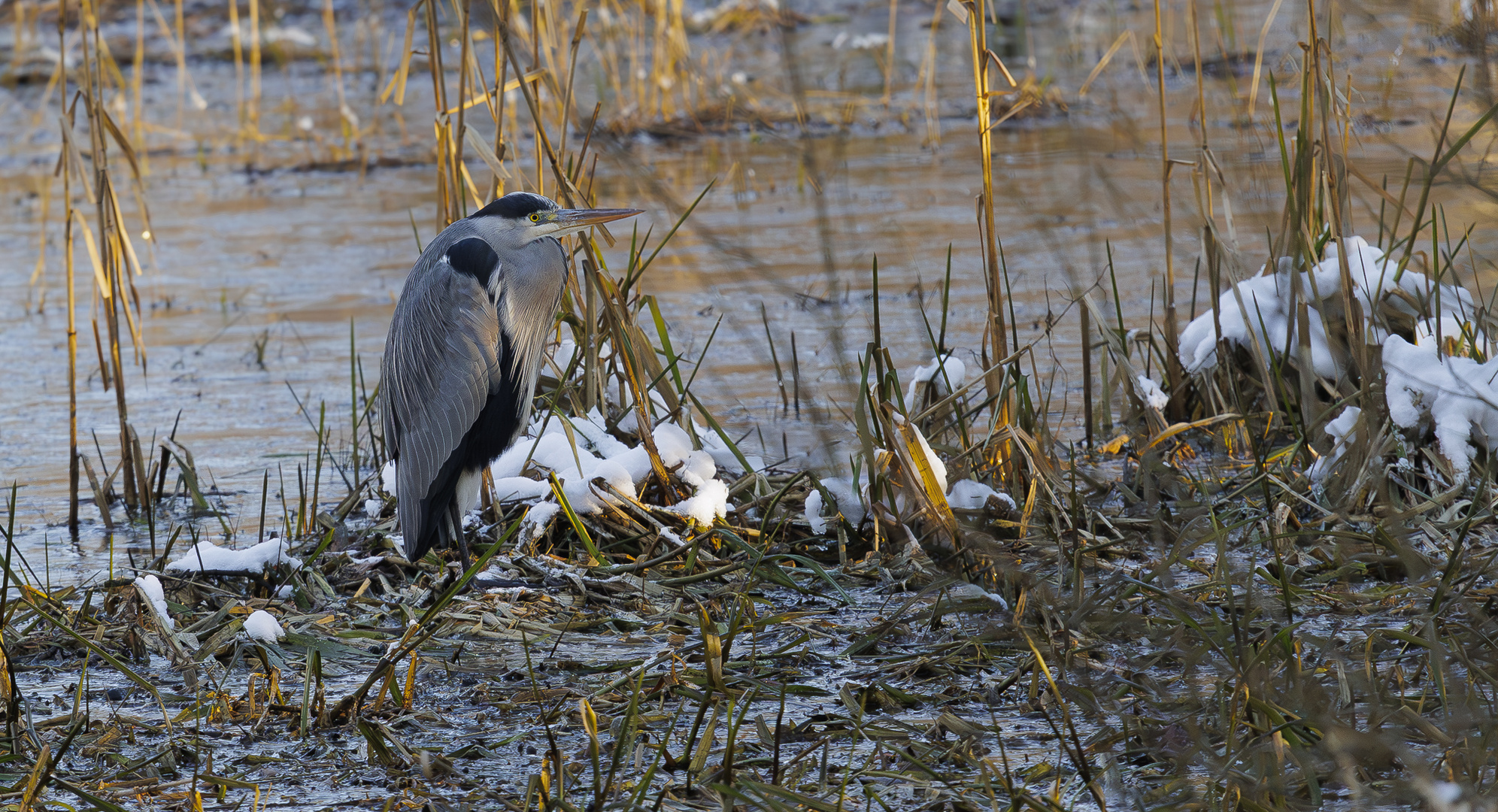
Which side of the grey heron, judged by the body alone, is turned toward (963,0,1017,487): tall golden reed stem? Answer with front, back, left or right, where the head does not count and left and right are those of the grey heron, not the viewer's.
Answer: front

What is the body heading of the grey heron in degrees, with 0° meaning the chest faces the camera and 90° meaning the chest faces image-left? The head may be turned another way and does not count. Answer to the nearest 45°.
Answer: approximately 270°

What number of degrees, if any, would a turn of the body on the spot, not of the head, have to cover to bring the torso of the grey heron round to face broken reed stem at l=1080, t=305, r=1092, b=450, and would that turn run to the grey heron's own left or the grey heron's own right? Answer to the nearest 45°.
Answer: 0° — it already faces it

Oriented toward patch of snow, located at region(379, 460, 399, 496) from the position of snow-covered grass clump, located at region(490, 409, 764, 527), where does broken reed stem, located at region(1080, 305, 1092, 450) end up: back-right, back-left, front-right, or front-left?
back-right
